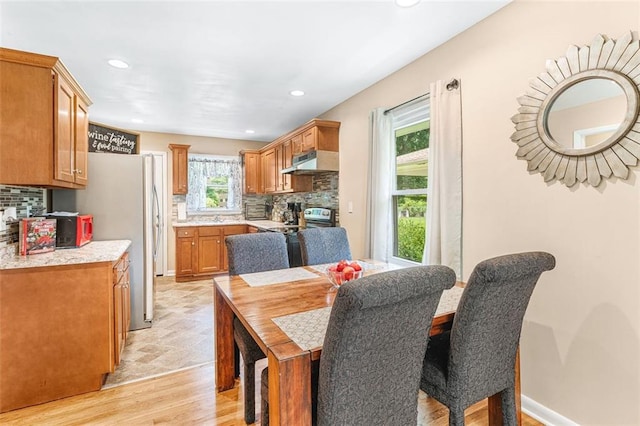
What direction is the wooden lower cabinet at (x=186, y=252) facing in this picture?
toward the camera

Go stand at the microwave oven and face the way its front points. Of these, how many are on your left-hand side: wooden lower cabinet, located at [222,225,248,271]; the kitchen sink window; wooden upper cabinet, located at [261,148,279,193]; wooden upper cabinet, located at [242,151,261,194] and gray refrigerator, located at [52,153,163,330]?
5

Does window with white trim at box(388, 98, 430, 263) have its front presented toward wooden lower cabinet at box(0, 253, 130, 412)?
yes

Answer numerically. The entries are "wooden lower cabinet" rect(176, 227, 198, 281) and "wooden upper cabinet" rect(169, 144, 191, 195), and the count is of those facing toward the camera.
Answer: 2

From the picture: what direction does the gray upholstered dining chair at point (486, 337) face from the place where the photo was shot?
facing away from the viewer and to the left of the viewer

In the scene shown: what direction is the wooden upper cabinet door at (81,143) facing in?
to the viewer's right

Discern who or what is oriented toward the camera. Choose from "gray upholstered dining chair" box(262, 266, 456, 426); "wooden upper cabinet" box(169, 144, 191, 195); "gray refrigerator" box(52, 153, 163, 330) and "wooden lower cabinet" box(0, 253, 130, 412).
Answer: the wooden upper cabinet

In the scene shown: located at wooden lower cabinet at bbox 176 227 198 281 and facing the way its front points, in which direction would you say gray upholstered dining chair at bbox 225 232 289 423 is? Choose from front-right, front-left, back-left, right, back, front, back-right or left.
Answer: front

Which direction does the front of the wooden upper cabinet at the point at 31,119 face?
to the viewer's right

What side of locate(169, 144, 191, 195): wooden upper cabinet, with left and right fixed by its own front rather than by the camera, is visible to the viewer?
front

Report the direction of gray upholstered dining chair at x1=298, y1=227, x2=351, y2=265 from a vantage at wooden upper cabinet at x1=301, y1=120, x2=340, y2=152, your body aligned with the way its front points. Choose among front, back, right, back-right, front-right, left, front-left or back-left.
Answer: front-left

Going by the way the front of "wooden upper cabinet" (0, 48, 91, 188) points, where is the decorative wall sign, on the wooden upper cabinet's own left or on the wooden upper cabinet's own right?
on the wooden upper cabinet's own left

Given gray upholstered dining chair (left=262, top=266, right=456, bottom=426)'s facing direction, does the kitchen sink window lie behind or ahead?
ahead

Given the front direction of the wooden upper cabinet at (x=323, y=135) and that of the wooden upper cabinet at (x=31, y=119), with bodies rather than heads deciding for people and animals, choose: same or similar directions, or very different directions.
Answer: very different directions

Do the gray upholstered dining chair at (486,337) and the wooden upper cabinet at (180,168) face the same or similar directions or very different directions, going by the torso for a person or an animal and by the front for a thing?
very different directions

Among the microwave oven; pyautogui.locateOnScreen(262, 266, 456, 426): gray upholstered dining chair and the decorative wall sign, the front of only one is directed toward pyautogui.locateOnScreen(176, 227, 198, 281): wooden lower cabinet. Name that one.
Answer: the gray upholstered dining chair

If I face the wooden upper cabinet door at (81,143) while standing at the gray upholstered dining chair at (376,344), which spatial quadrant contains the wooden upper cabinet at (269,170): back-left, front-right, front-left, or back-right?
front-right
